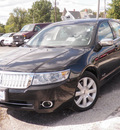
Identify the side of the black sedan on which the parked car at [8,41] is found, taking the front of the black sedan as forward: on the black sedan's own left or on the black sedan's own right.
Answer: on the black sedan's own right

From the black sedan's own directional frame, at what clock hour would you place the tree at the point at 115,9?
The tree is roughly at 5 o'clock from the black sedan.

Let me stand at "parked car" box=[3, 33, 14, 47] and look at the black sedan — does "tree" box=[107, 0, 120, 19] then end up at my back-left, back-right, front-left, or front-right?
back-left

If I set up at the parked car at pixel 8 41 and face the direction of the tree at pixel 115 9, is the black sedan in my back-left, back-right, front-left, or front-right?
back-right

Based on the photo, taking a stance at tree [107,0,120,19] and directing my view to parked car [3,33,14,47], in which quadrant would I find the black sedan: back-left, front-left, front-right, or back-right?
front-left
